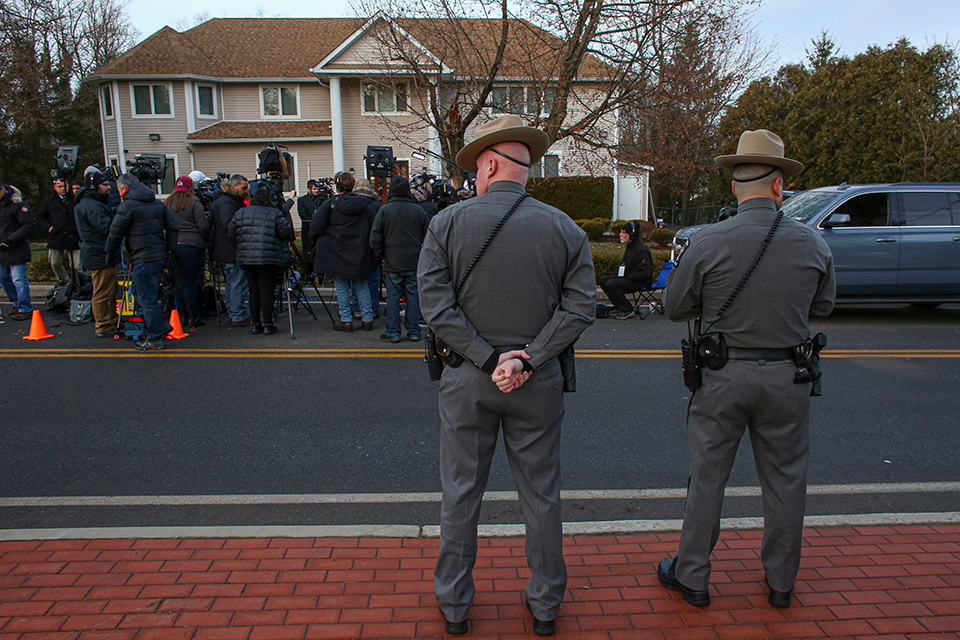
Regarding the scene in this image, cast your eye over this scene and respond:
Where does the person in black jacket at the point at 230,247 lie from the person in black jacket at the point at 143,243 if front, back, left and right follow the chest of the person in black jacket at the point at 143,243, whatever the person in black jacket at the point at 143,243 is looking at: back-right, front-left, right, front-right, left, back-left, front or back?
right

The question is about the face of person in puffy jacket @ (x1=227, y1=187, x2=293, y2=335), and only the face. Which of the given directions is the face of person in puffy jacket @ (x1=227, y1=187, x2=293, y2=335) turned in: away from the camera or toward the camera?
away from the camera

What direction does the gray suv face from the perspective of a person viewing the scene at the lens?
facing to the left of the viewer

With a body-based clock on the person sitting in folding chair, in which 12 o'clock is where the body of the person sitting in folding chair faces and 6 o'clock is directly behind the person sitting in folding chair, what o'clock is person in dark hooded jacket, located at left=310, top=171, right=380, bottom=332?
The person in dark hooded jacket is roughly at 11 o'clock from the person sitting in folding chair.

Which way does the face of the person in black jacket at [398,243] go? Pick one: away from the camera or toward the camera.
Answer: away from the camera

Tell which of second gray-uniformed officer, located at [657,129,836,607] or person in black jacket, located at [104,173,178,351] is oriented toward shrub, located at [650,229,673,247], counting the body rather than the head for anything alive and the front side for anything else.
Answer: the second gray-uniformed officer

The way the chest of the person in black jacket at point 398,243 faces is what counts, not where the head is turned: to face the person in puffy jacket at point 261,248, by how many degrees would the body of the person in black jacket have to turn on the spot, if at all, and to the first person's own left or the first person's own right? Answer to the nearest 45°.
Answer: approximately 90° to the first person's own left

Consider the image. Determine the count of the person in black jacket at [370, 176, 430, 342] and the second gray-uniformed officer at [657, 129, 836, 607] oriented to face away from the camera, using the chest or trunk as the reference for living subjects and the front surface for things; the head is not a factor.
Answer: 2

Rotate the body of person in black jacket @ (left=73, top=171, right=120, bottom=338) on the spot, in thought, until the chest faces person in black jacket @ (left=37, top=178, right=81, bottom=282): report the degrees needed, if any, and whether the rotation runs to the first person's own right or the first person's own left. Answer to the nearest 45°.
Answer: approximately 90° to the first person's own left

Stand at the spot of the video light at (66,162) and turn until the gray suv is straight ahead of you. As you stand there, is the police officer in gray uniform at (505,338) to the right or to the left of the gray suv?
right

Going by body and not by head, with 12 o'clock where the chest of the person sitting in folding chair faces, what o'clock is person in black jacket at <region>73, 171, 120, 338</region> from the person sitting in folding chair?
The person in black jacket is roughly at 11 o'clock from the person sitting in folding chair.

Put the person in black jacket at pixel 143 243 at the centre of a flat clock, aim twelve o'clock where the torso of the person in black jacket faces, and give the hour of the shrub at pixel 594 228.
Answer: The shrub is roughly at 3 o'clock from the person in black jacket.

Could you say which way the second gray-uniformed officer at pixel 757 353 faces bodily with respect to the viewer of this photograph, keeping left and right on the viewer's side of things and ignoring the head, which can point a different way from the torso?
facing away from the viewer

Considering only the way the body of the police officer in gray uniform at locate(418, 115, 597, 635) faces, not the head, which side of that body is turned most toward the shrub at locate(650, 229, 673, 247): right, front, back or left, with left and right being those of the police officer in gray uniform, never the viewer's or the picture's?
front

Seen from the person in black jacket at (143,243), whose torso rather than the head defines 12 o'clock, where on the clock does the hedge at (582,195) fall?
The hedge is roughly at 3 o'clock from the person in black jacket.

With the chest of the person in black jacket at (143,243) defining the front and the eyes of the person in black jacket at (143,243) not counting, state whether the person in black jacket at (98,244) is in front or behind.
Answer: in front
